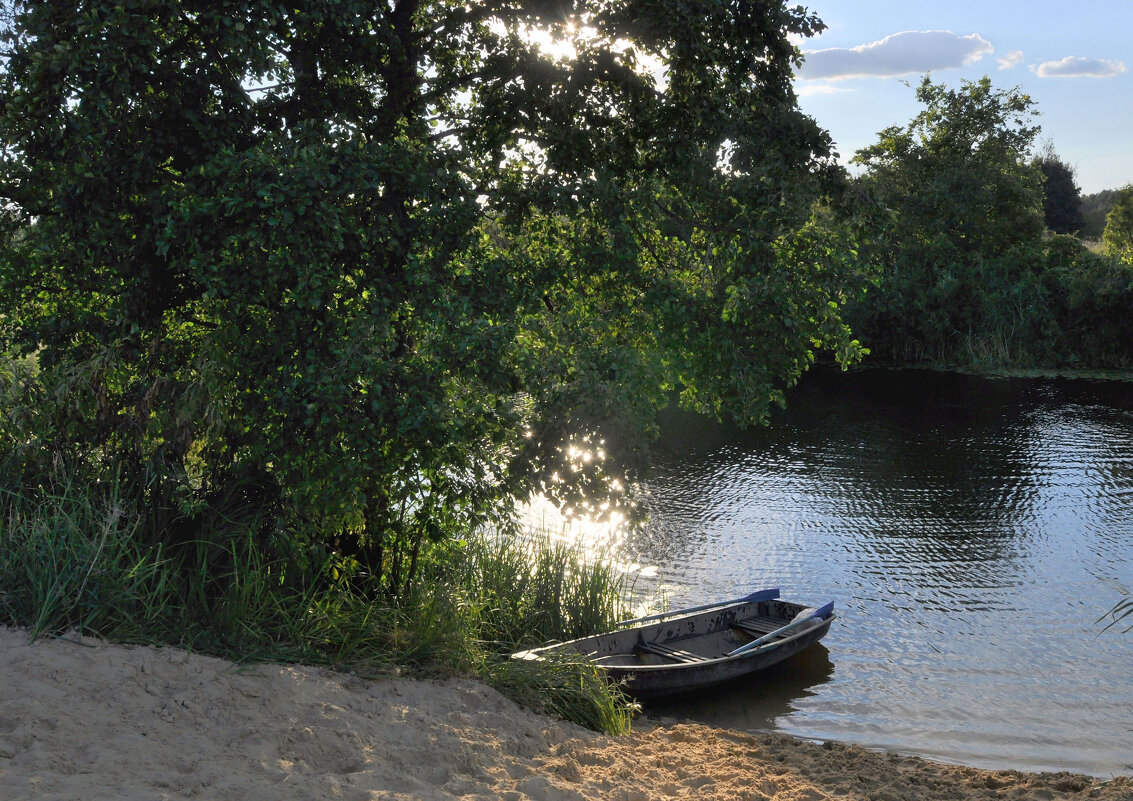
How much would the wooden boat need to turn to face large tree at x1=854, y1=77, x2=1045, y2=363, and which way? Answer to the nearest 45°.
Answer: approximately 135° to its right

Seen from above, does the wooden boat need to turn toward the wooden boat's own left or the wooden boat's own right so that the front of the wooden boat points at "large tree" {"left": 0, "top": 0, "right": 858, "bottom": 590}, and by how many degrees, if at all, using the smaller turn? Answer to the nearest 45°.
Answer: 0° — it already faces it

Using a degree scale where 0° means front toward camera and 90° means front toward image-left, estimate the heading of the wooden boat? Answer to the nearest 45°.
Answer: approximately 45°
